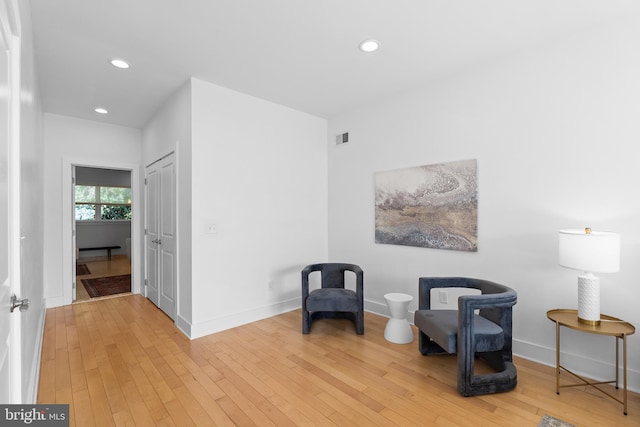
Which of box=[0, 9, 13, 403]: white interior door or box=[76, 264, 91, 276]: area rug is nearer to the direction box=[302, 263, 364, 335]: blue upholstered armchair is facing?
the white interior door

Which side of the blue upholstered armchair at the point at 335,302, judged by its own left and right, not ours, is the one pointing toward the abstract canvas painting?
left

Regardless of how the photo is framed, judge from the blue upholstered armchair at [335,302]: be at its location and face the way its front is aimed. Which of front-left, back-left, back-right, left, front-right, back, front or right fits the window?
back-right

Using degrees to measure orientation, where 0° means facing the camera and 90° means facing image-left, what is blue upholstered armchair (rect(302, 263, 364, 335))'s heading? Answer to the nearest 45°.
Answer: approximately 0°

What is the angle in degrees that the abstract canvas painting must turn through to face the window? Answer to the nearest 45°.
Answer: approximately 45° to its right

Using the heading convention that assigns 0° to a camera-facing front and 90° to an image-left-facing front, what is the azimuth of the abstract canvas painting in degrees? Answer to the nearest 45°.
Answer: approximately 45°

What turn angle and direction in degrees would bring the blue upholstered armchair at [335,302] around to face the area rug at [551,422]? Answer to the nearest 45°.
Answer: approximately 45° to its left

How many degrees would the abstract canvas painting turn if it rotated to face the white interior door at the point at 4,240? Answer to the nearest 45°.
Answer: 0° — it already faces it
